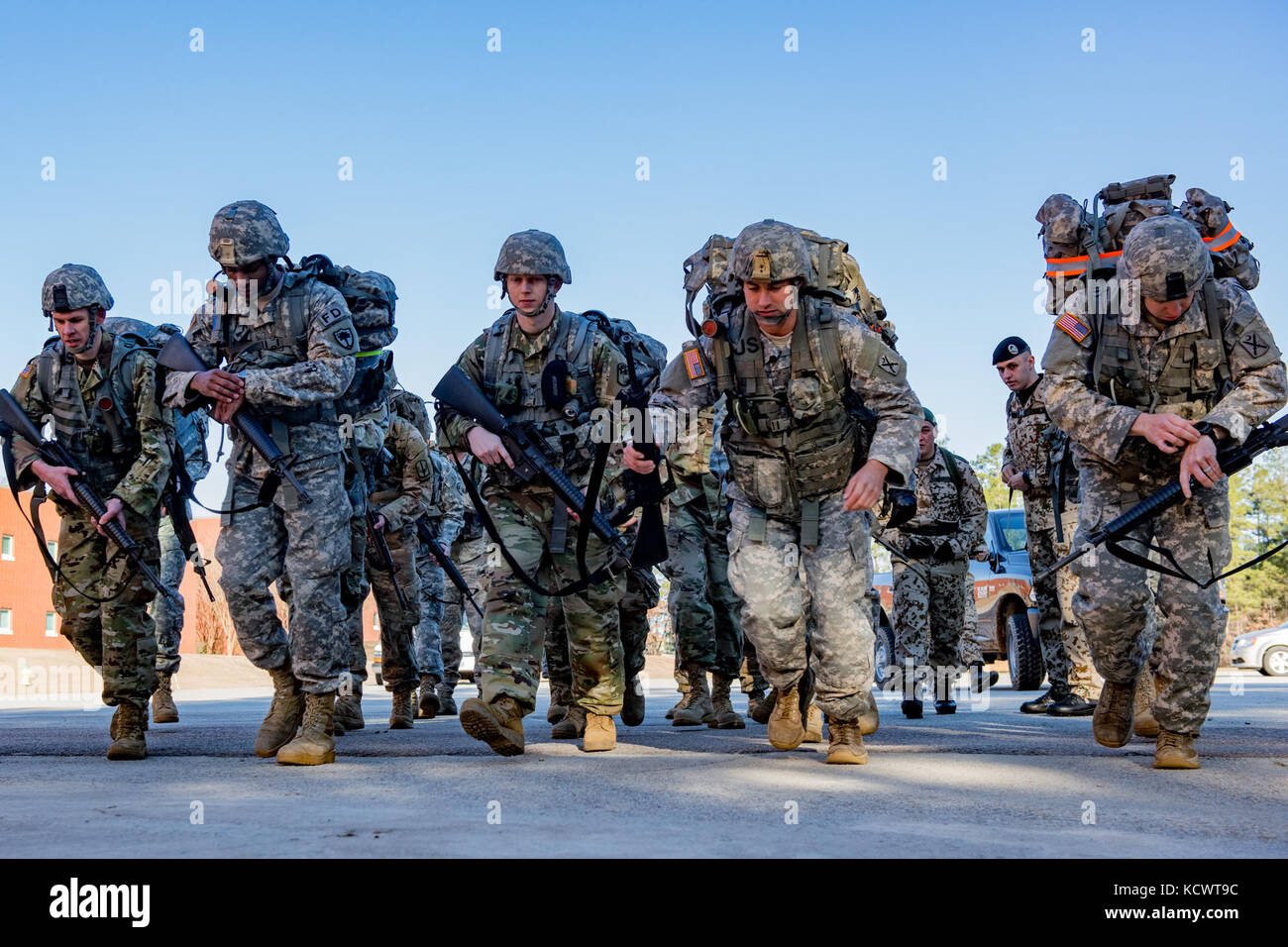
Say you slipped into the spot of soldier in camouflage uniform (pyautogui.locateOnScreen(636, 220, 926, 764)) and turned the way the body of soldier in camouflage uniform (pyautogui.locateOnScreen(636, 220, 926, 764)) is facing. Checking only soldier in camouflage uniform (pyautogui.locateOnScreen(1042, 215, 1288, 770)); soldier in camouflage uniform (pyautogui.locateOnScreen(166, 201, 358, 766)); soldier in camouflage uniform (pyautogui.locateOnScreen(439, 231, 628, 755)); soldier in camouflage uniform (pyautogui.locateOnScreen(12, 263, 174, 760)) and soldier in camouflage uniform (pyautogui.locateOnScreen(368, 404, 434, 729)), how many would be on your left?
1

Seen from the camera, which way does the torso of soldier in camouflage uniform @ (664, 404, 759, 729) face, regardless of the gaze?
toward the camera

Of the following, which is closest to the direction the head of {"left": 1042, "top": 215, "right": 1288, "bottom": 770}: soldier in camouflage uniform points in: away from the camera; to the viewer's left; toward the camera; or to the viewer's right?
toward the camera

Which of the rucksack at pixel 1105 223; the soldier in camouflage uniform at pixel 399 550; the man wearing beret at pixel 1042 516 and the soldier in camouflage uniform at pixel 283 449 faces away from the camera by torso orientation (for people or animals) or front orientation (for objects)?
the rucksack

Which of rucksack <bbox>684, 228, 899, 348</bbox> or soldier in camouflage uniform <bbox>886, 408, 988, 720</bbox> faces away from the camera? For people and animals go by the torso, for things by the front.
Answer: the rucksack

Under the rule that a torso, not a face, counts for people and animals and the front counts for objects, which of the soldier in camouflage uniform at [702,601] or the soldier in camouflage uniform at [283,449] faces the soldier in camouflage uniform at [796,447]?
the soldier in camouflage uniform at [702,601]

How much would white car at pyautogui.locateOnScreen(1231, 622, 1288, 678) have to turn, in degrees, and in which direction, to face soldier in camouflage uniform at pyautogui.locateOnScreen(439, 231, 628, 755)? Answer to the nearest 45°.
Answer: approximately 90° to its left

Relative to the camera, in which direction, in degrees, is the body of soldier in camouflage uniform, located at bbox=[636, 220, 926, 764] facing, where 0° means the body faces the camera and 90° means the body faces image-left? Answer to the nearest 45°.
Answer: approximately 0°

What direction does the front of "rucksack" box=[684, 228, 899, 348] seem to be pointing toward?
away from the camera

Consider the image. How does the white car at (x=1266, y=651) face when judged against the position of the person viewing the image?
facing to the left of the viewer

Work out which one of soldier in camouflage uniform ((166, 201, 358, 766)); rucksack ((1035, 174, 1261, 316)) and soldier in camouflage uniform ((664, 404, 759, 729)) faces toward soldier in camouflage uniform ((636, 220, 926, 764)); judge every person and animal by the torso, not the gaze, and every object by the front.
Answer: soldier in camouflage uniform ((664, 404, 759, 729))

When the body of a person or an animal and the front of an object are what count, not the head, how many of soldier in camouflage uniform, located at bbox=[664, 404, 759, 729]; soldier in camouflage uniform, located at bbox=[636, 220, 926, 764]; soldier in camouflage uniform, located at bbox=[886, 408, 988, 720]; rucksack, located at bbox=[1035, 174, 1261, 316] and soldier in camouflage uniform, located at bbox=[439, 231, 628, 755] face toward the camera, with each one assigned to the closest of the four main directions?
4

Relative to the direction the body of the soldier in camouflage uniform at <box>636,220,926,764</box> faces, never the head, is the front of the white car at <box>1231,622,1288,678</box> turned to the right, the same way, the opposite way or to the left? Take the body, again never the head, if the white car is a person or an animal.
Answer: to the right

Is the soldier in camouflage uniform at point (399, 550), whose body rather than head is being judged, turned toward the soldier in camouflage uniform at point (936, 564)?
no
